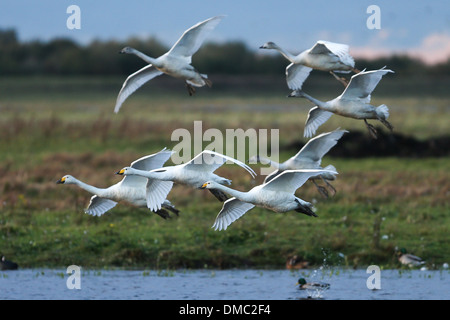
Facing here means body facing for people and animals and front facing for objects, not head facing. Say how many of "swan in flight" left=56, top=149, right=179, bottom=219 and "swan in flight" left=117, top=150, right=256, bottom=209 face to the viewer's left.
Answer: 2

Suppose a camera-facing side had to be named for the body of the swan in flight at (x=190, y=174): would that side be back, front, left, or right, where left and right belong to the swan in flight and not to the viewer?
left

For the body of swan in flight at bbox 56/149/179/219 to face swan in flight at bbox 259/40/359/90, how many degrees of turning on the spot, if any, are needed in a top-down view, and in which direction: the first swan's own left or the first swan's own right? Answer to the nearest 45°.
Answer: approximately 180°

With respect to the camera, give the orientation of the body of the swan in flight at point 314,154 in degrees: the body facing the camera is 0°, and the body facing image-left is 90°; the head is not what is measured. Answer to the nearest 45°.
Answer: approximately 90°

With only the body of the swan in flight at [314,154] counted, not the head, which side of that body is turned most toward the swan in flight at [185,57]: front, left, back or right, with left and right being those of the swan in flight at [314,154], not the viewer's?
front

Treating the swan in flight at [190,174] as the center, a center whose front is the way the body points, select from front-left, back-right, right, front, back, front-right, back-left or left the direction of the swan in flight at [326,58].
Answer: back

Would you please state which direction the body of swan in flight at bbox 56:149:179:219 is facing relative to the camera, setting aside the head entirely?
to the viewer's left

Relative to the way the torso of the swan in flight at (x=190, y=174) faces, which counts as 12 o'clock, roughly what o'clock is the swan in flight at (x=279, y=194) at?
the swan in flight at (x=279, y=194) is roughly at 7 o'clock from the swan in flight at (x=190, y=174).
